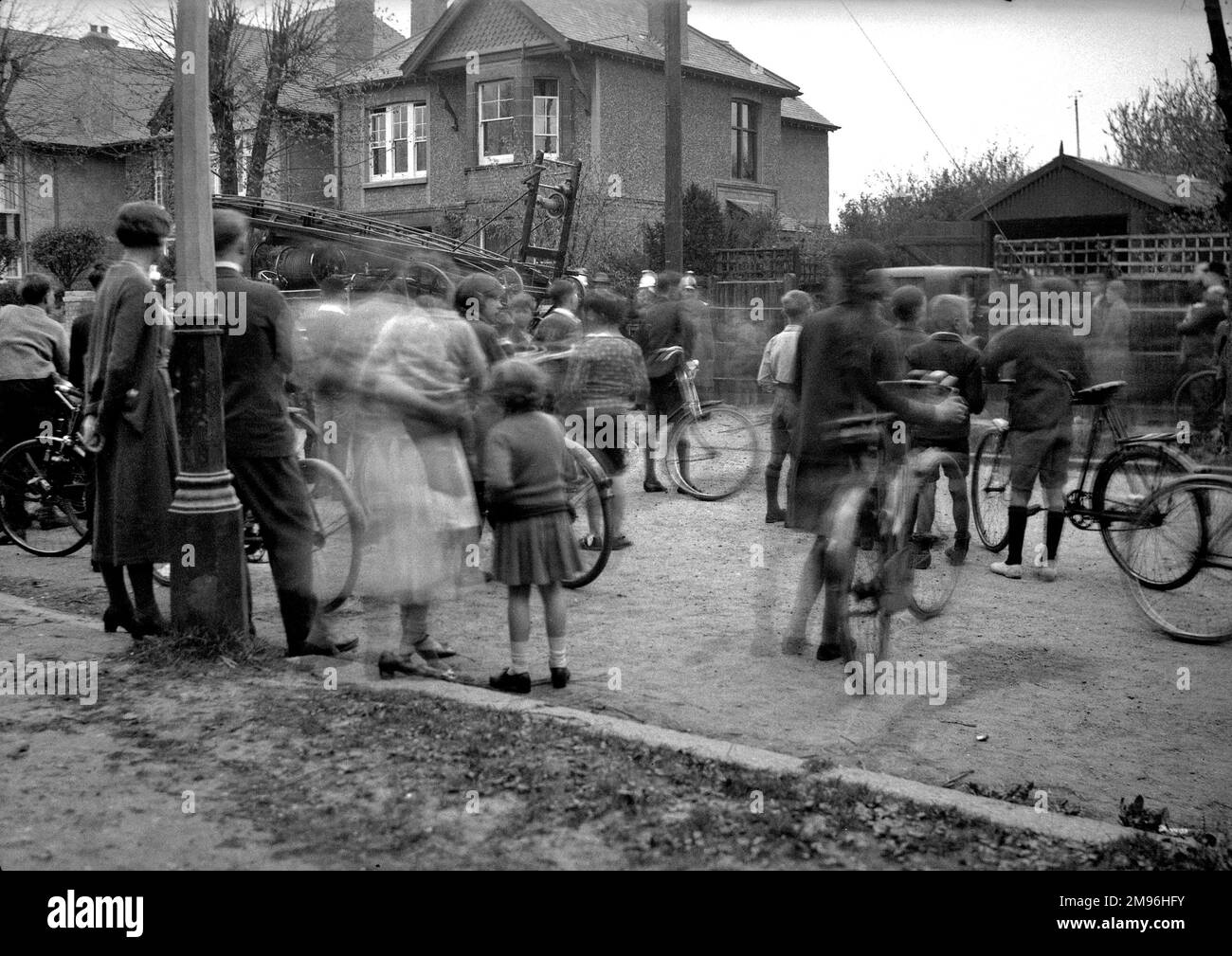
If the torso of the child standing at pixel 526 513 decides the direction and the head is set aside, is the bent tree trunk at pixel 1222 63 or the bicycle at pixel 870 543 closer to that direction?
the bent tree trunk

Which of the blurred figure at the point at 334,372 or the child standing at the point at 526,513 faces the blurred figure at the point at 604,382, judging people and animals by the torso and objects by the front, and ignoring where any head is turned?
the child standing

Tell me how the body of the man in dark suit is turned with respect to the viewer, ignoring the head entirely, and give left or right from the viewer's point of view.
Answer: facing away from the viewer and to the right of the viewer

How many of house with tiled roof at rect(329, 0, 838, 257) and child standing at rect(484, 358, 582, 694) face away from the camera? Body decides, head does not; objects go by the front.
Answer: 1

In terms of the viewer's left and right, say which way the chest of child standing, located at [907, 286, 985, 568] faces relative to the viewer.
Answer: facing away from the viewer

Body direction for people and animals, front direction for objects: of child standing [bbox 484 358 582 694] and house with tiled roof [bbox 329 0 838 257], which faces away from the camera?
the child standing

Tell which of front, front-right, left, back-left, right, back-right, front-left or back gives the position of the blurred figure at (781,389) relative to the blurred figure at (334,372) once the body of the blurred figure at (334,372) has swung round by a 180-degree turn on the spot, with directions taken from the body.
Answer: left

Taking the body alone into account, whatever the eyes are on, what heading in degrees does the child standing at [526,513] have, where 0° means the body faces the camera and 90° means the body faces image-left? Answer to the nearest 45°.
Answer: approximately 180°

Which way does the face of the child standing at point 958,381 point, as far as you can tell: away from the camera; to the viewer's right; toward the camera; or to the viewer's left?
away from the camera

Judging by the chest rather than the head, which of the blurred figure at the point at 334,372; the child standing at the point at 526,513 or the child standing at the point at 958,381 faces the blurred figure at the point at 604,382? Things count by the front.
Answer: the child standing at the point at 526,513

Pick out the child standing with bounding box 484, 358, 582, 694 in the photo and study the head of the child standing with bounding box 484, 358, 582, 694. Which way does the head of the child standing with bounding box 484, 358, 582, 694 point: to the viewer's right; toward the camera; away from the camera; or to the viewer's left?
away from the camera

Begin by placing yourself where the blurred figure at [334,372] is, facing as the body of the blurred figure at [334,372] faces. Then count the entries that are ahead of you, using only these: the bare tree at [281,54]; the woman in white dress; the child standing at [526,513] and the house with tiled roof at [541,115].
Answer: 2

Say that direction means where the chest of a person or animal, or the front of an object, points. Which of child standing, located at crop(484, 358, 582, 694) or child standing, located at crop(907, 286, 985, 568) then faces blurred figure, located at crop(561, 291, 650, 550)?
child standing, located at crop(484, 358, 582, 694)

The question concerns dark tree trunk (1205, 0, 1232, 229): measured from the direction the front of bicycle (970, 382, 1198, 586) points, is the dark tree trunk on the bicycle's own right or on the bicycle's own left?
on the bicycle's own right

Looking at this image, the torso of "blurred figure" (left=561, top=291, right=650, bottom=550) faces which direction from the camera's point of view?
away from the camera

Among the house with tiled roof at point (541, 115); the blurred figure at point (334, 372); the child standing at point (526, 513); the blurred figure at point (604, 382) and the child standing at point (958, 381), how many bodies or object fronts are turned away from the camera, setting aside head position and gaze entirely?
4
